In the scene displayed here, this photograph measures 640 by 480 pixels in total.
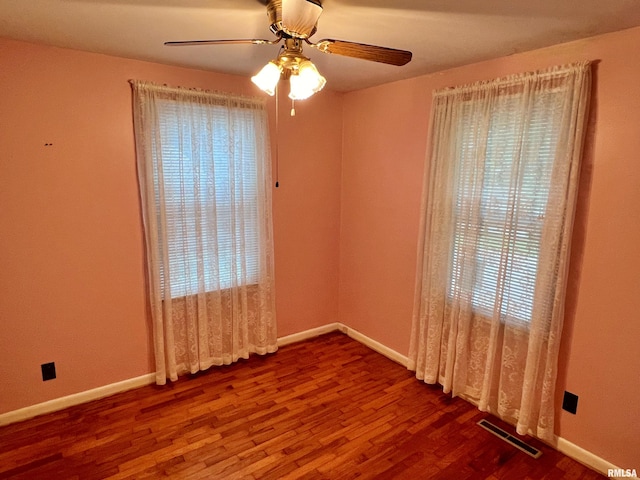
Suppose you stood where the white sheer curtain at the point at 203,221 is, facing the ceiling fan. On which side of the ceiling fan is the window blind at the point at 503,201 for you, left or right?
left

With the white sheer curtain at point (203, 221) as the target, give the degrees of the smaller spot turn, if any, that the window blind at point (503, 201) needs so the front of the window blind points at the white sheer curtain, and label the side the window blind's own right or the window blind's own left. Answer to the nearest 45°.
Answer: approximately 45° to the window blind's own right

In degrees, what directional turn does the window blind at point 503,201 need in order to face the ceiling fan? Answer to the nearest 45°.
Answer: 0° — it already faces it

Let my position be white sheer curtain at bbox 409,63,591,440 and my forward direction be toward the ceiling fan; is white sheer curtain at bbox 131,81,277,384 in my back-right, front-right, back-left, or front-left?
front-right

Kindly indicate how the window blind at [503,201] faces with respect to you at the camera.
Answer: facing the viewer and to the left of the viewer

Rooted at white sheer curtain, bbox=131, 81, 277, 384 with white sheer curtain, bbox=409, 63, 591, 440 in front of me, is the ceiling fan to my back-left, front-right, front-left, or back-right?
front-right
